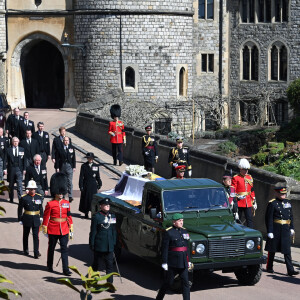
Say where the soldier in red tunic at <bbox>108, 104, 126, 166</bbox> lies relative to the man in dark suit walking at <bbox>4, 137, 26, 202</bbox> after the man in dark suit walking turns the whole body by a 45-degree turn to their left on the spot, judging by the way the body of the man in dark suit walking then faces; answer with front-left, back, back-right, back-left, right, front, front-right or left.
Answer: left

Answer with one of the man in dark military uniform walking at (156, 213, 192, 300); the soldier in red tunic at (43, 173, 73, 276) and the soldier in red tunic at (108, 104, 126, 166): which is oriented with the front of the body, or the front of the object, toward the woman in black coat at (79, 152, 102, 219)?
the soldier in red tunic at (108, 104, 126, 166)

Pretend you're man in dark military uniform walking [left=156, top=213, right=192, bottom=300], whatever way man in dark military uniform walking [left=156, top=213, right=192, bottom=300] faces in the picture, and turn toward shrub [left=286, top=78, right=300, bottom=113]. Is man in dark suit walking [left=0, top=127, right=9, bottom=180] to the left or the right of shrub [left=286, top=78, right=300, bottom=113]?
left

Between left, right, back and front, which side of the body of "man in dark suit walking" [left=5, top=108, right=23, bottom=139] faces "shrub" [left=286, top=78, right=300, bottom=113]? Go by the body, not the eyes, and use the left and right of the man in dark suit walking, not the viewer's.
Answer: left

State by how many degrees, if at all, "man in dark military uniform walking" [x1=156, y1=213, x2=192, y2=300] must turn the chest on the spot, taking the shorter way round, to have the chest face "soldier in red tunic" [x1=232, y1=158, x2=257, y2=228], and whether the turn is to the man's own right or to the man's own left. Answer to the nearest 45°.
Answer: approximately 135° to the man's own left

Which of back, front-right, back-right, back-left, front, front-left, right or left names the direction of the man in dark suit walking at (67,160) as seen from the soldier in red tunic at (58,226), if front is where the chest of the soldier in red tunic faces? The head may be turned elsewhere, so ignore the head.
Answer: back-left

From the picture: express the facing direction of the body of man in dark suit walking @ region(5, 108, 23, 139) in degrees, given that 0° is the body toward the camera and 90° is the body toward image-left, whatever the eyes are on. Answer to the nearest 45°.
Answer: approximately 315°

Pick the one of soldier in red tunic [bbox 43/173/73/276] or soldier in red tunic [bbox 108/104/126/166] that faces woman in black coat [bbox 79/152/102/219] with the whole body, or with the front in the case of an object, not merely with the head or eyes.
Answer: soldier in red tunic [bbox 108/104/126/166]

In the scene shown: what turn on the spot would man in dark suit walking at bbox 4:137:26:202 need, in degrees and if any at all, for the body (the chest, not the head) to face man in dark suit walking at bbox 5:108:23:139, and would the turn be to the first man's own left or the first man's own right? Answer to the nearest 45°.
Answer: approximately 180°

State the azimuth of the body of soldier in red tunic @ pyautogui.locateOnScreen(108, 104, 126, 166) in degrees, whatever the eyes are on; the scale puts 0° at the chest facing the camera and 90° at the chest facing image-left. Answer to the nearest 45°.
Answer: approximately 0°
